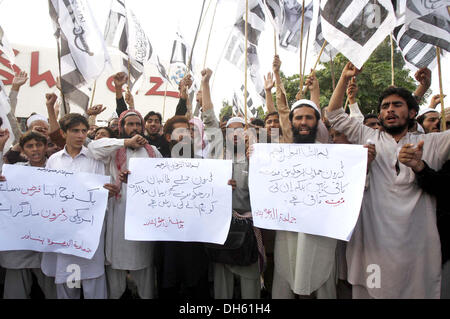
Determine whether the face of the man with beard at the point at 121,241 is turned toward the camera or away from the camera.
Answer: toward the camera

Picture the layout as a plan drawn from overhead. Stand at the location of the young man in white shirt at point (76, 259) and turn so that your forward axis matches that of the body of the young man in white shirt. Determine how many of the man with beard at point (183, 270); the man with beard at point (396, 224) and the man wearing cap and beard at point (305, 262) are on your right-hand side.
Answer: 0

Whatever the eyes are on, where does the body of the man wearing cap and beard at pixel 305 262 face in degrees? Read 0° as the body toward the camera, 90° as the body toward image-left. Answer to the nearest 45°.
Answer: approximately 0°

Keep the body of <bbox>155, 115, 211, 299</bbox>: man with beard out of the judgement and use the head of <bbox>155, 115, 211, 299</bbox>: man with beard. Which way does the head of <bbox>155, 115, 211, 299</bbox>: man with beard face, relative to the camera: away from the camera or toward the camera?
toward the camera

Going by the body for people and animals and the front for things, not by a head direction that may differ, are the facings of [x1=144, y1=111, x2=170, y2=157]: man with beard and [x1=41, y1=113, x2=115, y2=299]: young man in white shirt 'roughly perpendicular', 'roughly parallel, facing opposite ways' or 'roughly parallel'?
roughly parallel

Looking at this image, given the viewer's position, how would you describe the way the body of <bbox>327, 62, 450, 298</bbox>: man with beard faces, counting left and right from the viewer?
facing the viewer

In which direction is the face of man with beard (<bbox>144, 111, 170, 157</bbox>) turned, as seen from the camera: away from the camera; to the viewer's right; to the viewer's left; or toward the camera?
toward the camera

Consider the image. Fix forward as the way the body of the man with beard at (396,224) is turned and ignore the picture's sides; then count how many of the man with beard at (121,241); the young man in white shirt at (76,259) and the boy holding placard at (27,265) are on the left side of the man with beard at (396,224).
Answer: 0

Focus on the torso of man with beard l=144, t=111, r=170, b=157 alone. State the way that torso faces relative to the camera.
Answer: toward the camera

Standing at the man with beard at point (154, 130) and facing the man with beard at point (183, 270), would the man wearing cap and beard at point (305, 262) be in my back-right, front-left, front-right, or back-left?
front-left

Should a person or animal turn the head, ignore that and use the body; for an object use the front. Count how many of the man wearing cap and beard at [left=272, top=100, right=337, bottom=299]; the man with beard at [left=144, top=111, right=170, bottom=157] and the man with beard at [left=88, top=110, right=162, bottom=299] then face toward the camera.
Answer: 3

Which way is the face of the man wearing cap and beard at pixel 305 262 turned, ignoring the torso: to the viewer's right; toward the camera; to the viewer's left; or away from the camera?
toward the camera

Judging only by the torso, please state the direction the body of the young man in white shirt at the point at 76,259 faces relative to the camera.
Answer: toward the camera
